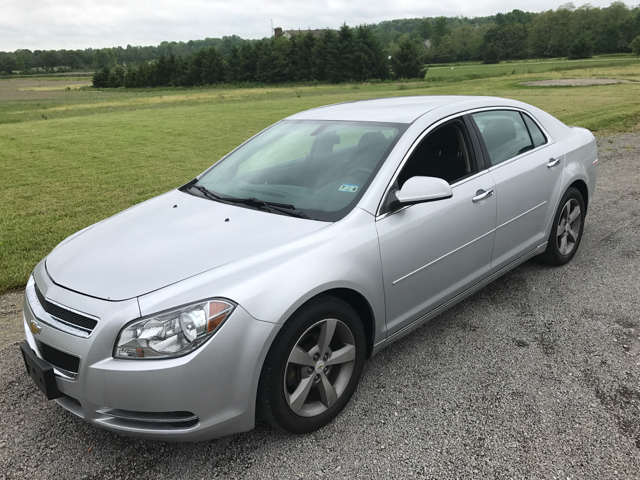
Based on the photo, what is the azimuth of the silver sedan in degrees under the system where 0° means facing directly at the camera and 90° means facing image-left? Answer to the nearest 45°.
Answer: approximately 45°
